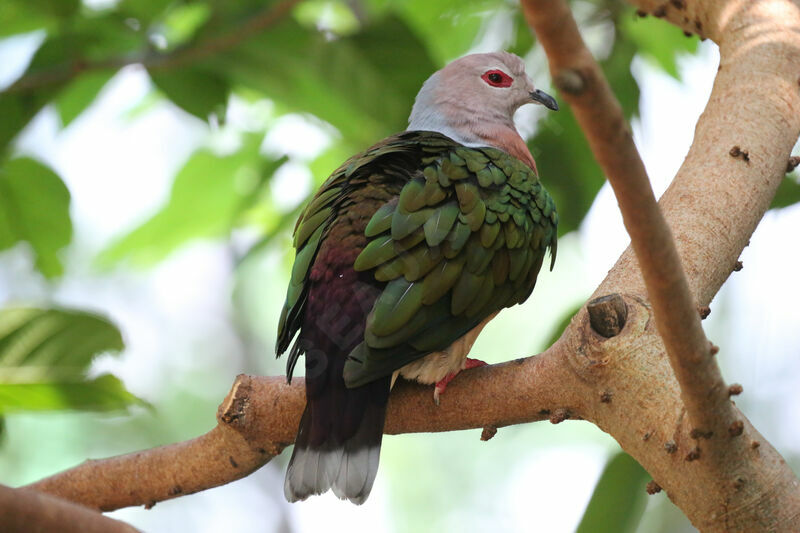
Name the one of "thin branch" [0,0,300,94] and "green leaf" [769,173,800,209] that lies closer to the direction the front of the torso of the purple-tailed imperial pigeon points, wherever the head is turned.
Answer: the green leaf

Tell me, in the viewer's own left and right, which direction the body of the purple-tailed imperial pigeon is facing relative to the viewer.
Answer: facing away from the viewer and to the right of the viewer

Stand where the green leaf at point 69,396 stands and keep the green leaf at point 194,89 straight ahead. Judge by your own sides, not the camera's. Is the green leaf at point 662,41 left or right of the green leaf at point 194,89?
right

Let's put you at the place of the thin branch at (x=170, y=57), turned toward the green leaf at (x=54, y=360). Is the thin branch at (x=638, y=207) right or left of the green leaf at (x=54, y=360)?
left

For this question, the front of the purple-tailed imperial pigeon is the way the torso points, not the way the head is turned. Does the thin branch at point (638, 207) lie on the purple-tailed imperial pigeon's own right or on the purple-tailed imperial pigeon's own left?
on the purple-tailed imperial pigeon's own right

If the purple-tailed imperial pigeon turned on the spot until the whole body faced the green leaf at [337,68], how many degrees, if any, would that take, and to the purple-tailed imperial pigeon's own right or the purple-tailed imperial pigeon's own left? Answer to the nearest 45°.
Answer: approximately 45° to the purple-tailed imperial pigeon's own left

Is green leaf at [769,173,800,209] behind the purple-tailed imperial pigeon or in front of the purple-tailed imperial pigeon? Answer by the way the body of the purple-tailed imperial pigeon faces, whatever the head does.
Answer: in front

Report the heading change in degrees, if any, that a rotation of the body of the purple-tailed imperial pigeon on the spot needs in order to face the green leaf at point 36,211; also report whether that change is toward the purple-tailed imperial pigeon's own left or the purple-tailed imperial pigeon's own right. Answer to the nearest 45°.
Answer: approximately 90° to the purple-tailed imperial pigeon's own left

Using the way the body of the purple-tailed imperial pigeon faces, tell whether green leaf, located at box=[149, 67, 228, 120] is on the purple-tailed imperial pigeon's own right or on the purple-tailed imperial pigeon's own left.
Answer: on the purple-tailed imperial pigeon's own left

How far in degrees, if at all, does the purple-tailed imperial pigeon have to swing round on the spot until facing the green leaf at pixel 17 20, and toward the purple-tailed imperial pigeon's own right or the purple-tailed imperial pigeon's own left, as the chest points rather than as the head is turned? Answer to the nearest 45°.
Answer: approximately 90° to the purple-tailed imperial pigeon's own left

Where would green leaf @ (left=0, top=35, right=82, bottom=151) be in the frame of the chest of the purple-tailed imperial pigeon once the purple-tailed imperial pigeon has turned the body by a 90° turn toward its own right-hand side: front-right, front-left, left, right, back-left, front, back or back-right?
back

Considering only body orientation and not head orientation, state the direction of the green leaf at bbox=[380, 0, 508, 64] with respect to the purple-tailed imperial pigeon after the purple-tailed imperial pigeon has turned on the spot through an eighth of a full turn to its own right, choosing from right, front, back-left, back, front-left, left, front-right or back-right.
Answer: left

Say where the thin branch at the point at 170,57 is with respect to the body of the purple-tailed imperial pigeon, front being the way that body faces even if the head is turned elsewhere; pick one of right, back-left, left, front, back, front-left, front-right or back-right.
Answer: left

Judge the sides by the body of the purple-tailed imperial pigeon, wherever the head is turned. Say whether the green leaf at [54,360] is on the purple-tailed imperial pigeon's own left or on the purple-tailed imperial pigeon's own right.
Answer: on the purple-tailed imperial pigeon's own left
